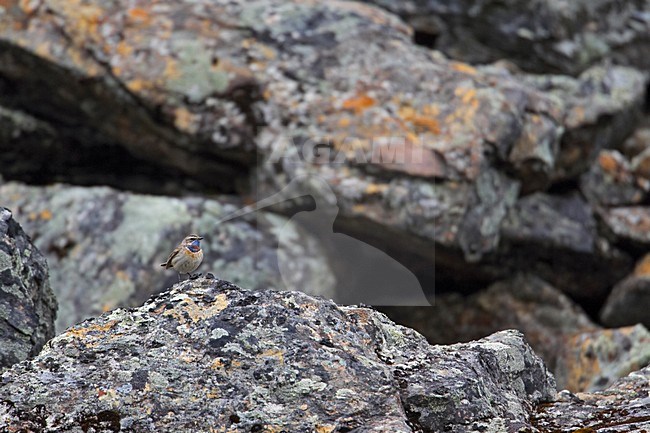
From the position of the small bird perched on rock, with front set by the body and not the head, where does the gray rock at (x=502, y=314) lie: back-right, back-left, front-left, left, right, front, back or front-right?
left

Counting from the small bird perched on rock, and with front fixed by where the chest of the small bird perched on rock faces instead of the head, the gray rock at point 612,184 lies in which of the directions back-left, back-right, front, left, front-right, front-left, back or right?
left

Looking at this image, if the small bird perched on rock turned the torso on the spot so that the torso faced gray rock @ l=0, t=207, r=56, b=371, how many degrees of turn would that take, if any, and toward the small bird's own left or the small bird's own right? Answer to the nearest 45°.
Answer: approximately 90° to the small bird's own right

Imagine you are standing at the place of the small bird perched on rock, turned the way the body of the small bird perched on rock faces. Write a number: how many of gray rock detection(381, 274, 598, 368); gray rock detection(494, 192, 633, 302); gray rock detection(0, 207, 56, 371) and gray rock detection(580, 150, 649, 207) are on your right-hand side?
1

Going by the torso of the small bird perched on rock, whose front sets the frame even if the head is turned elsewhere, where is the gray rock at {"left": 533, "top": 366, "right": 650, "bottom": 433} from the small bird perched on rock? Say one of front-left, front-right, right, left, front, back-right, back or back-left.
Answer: front

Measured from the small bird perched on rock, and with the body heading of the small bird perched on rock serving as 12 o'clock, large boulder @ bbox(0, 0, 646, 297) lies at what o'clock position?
The large boulder is roughly at 8 o'clock from the small bird perched on rock.

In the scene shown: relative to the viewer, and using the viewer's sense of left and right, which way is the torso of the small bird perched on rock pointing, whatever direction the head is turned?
facing the viewer and to the right of the viewer
